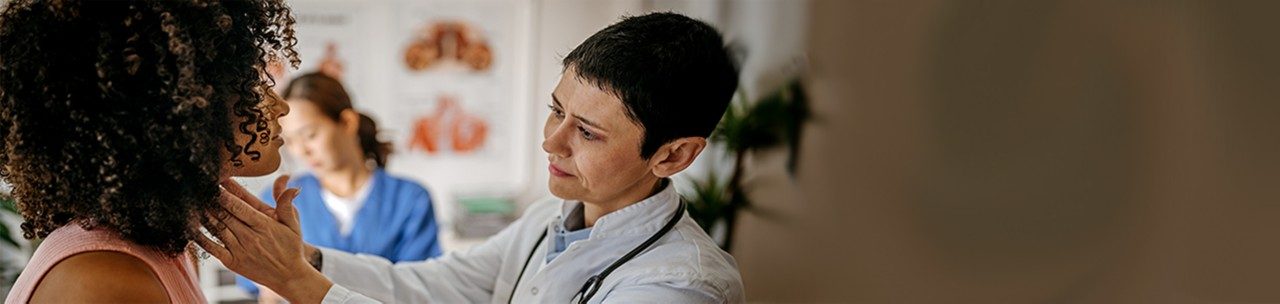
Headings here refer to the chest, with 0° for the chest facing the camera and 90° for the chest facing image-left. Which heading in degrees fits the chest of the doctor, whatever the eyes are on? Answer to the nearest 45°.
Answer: approximately 45°

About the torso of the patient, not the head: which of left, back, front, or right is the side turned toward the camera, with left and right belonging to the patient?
right

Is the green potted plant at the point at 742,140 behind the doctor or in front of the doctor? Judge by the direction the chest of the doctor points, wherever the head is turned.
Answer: behind

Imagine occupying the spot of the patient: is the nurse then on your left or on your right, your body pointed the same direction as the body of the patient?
on your left

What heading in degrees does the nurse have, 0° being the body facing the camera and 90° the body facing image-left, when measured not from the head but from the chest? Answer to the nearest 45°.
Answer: approximately 45°

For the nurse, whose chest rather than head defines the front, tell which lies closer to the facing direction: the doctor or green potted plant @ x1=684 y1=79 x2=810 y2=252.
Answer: the doctor

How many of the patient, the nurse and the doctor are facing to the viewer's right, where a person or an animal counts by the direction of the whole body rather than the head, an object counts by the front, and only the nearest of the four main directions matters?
1

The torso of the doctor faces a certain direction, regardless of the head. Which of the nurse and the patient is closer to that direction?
the patient

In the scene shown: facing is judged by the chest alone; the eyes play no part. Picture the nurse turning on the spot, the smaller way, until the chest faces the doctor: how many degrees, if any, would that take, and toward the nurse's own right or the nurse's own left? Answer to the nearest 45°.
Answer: approximately 45° to the nurse's own left
